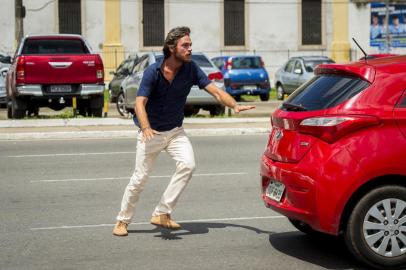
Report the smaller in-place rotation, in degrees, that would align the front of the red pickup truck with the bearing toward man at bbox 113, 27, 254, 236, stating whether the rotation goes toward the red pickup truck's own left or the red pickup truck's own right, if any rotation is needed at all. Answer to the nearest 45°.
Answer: approximately 180°

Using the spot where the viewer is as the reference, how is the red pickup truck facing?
facing away from the viewer

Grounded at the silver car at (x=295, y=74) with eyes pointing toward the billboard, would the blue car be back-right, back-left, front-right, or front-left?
back-left

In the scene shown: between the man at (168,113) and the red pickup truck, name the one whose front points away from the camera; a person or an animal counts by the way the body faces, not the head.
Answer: the red pickup truck

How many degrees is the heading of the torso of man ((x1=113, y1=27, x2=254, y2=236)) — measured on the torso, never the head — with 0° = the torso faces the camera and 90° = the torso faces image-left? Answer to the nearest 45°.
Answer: approximately 315°

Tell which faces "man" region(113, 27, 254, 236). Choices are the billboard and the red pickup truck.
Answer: the billboard

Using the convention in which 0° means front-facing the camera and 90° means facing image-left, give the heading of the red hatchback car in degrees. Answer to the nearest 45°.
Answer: approximately 225°

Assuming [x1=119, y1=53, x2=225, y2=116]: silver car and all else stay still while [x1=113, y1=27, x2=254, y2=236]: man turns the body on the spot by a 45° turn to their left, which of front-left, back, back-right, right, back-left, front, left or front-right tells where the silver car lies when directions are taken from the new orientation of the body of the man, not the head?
left
